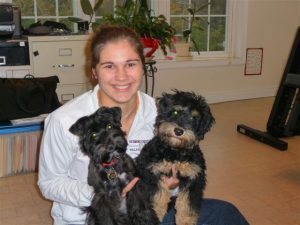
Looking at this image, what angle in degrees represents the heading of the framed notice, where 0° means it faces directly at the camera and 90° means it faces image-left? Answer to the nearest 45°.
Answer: approximately 0°

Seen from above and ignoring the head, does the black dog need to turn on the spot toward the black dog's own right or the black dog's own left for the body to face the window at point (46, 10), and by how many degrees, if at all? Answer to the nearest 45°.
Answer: approximately 180°

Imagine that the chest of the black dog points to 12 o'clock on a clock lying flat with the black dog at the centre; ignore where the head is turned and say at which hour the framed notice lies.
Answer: The framed notice is roughly at 7 o'clock from the black dog.

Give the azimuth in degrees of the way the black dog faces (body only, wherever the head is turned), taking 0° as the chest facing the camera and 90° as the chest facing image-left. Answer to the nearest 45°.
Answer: approximately 0°

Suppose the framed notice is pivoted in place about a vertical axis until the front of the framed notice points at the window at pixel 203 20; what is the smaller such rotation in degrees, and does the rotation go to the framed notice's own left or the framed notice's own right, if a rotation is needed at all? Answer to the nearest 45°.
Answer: approximately 45° to the framed notice's own right

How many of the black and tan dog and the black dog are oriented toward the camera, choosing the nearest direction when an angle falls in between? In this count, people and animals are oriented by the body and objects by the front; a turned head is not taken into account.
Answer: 2

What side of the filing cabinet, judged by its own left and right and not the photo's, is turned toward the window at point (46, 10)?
back
